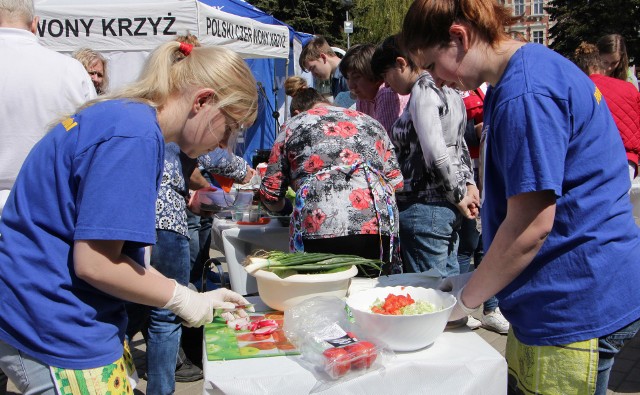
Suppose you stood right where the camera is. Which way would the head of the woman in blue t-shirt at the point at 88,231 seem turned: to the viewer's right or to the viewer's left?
to the viewer's right

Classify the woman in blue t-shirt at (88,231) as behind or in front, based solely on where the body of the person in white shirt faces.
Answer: behind

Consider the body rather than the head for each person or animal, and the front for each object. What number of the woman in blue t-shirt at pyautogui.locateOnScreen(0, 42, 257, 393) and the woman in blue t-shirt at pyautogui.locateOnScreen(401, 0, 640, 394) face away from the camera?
0

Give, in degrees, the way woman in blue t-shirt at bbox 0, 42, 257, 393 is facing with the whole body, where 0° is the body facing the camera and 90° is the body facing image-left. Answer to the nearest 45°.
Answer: approximately 270°

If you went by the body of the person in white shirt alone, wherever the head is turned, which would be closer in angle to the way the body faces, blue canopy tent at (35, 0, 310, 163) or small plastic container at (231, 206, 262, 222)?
the blue canopy tent

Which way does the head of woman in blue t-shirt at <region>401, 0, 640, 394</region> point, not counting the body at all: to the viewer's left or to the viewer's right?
to the viewer's left

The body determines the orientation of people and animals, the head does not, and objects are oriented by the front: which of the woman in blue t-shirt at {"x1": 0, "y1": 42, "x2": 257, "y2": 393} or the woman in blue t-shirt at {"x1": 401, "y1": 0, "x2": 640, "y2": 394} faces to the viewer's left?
the woman in blue t-shirt at {"x1": 401, "y1": 0, "x2": 640, "y2": 394}

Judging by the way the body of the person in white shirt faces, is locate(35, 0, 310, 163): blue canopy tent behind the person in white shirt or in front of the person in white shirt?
in front

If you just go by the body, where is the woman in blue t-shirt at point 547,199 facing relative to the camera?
to the viewer's left

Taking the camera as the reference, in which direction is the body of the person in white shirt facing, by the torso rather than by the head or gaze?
away from the camera

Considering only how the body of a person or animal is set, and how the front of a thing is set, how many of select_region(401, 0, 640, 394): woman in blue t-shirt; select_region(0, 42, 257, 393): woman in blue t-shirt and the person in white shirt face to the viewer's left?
1

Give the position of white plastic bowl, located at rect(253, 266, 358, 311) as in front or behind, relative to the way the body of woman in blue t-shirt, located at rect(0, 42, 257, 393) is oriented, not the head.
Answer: in front
